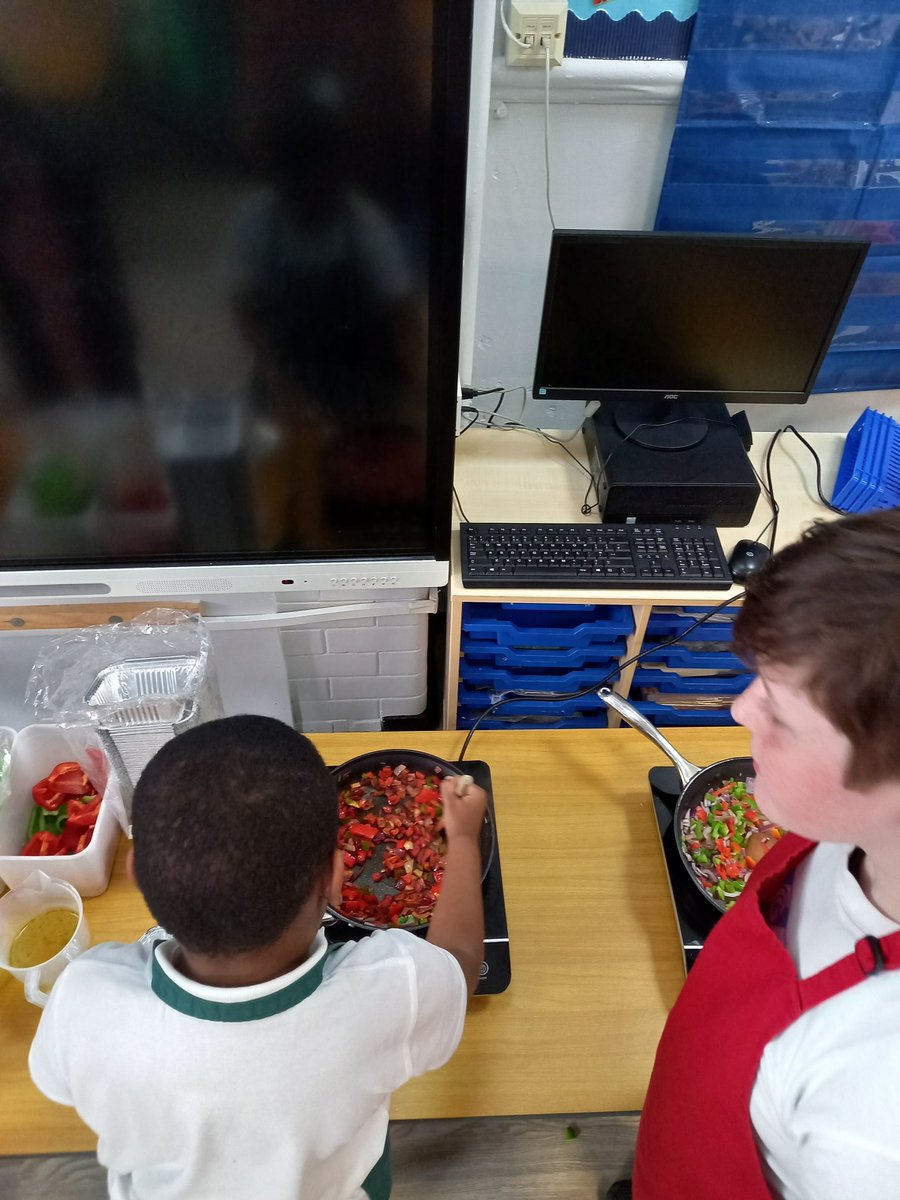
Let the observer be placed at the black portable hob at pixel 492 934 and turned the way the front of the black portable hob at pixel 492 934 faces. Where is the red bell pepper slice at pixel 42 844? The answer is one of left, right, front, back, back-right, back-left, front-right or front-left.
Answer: right

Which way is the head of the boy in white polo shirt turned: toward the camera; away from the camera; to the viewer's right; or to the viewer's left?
away from the camera

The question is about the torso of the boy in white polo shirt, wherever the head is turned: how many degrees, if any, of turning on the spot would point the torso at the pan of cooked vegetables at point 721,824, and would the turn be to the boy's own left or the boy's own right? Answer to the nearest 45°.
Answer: approximately 90° to the boy's own right

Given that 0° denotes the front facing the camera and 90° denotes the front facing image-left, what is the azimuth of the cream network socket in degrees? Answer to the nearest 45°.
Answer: approximately 0°

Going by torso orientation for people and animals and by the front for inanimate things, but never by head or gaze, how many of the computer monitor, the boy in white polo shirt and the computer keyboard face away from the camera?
1

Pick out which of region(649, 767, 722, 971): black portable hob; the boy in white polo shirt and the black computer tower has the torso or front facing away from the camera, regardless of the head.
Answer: the boy in white polo shirt

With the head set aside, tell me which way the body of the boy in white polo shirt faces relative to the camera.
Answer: away from the camera

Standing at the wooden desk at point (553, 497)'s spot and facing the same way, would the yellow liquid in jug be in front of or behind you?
in front

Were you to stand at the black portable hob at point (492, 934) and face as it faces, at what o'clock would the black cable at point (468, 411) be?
The black cable is roughly at 6 o'clock from the black portable hob.

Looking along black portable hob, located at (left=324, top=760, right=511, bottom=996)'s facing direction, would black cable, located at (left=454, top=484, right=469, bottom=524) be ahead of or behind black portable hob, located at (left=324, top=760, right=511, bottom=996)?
behind
